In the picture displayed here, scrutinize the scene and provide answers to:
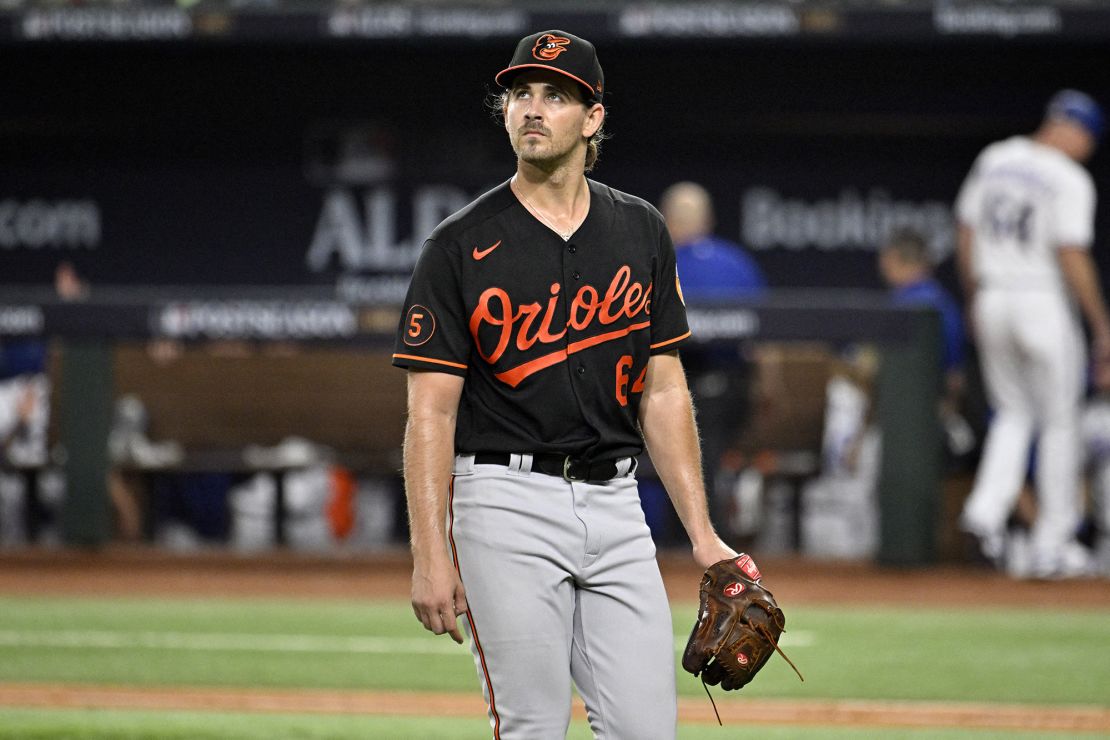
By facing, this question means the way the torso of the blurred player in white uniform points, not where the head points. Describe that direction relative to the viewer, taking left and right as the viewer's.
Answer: facing away from the viewer and to the right of the viewer

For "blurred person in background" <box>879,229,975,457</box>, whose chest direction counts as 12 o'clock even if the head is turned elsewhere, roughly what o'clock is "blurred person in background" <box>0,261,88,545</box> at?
"blurred person in background" <box>0,261,88,545</box> is roughly at 1 o'clock from "blurred person in background" <box>879,229,975,457</box>.

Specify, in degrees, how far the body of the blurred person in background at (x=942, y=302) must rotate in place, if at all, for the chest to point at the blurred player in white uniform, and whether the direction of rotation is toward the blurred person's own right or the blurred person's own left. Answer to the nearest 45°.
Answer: approximately 90° to the blurred person's own left

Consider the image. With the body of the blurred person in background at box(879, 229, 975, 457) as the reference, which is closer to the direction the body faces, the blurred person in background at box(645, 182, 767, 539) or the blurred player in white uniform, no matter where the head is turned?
the blurred person in background

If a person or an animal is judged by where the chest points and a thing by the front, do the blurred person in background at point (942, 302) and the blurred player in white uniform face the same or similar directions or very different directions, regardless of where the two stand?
very different directions

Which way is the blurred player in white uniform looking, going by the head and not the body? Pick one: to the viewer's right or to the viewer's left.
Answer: to the viewer's right

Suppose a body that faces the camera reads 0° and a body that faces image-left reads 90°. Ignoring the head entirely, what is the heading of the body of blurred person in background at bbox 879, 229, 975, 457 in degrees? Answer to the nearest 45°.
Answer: approximately 45°

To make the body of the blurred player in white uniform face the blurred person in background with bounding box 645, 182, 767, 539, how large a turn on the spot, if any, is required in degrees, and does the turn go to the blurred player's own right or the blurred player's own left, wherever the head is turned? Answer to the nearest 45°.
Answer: approximately 135° to the blurred player's own left
